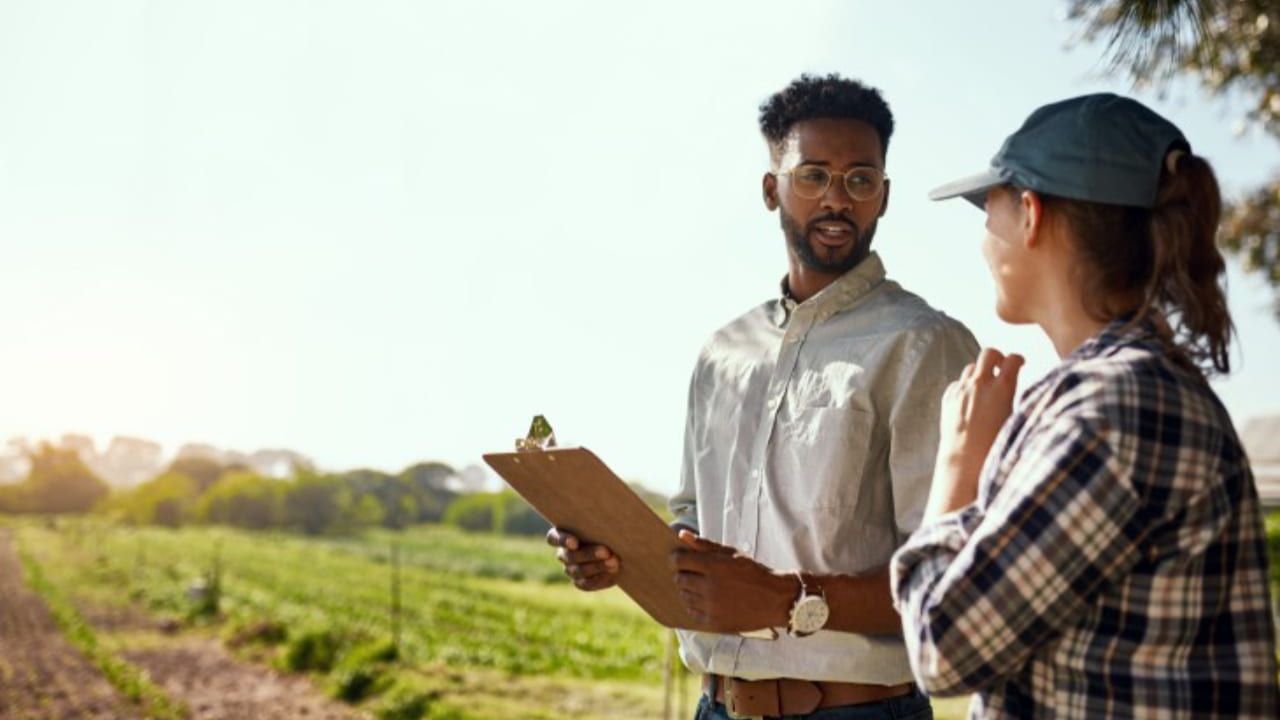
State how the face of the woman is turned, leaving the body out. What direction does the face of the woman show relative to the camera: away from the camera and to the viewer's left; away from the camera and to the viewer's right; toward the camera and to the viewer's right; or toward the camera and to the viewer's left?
away from the camera and to the viewer's left

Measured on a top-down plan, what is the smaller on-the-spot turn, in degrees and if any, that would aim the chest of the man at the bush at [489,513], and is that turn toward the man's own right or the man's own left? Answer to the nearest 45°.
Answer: approximately 135° to the man's own right

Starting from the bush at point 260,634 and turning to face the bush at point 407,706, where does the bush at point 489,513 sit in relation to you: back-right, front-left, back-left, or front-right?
back-left

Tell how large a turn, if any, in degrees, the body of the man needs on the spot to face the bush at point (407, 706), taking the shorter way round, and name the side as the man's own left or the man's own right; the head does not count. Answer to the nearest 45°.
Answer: approximately 135° to the man's own right

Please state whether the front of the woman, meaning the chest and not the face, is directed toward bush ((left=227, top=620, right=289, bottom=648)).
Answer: yes

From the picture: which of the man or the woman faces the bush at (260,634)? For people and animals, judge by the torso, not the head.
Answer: the woman

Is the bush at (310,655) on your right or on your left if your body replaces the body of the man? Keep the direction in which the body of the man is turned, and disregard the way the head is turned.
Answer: on your right

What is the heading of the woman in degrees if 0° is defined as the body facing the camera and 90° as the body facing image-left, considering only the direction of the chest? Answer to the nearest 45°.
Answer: approximately 135°

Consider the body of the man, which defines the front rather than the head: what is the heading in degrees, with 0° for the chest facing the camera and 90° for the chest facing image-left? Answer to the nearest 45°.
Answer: approximately 45°
